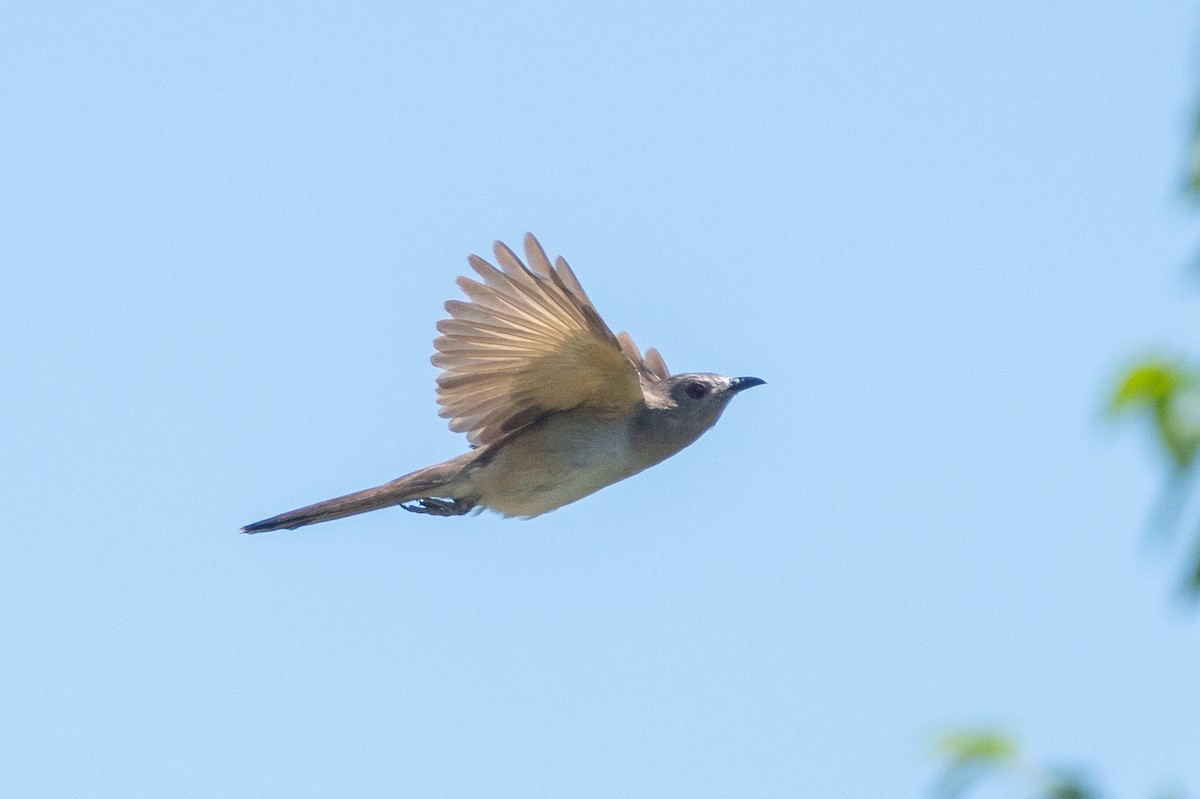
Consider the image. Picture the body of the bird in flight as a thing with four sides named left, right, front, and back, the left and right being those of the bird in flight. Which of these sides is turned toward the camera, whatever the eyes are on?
right
